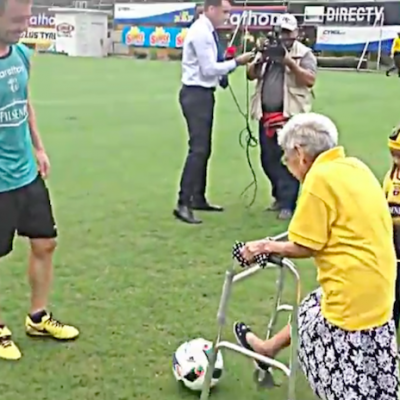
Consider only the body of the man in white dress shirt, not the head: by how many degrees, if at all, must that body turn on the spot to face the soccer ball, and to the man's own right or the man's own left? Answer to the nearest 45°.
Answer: approximately 90° to the man's own right

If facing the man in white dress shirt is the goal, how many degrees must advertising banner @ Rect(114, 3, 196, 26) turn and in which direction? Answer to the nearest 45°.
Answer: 0° — it already faces them

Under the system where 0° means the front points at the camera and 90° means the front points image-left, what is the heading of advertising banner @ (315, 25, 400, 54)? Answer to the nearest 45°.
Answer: approximately 0°

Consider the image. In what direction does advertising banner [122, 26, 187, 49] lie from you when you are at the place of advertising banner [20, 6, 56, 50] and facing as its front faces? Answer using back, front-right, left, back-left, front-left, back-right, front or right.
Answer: front-left

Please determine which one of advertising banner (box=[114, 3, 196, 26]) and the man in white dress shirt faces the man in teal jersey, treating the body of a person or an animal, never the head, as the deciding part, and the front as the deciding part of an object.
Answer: the advertising banner

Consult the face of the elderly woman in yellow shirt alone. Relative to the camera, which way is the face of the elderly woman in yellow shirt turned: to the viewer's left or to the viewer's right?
to the viewer's left

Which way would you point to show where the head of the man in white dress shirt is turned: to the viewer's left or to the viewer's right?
to the viewer's right

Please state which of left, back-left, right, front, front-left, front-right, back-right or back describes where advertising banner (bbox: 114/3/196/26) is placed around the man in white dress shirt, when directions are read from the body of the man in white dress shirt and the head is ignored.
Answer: left

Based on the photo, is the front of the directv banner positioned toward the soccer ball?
yes

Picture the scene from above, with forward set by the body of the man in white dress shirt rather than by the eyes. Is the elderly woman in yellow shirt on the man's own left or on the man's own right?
on the man's own right

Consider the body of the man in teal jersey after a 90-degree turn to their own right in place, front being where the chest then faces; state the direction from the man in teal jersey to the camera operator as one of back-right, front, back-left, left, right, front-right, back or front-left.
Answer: back

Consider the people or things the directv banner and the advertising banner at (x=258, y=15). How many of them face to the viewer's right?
0

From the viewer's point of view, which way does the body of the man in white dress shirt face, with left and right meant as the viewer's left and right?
facing to the right of the viewer
